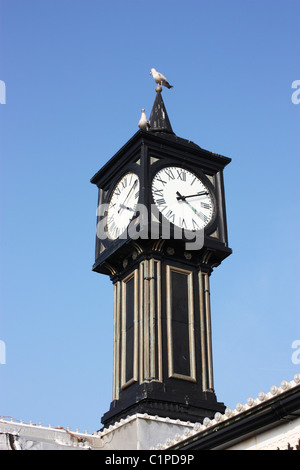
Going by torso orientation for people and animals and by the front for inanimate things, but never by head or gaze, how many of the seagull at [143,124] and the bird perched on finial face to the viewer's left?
1
